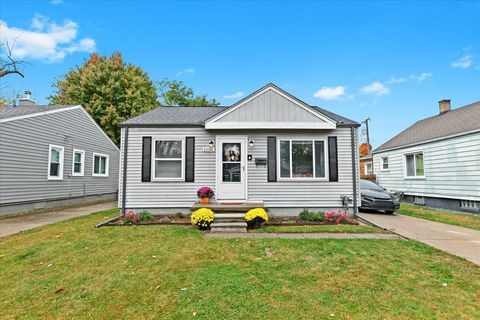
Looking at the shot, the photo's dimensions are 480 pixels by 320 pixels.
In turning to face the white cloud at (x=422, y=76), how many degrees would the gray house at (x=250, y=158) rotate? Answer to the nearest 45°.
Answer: approximately 135° to its left

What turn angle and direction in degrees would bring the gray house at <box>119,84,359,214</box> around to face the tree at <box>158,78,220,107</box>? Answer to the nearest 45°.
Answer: approximately 180°

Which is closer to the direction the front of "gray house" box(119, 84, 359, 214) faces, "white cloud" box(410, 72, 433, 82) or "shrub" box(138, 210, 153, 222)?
the shrub

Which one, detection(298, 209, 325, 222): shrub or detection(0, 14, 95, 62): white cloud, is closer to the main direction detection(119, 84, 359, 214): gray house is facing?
the shrub

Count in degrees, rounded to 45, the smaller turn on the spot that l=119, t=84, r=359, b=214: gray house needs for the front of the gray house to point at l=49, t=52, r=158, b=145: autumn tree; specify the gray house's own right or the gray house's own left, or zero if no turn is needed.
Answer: approximately 135° to the gray house's own right

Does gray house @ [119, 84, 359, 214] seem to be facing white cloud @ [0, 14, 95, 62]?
no

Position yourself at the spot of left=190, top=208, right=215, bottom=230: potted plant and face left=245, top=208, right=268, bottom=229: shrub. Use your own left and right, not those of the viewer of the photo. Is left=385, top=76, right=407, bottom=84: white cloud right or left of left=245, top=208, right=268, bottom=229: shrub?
left

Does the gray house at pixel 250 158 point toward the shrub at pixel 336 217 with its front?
no

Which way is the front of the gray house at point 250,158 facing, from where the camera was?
facing the viewer

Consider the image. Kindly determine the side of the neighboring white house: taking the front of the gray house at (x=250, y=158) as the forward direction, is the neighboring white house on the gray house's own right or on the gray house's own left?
on the gray house's own left

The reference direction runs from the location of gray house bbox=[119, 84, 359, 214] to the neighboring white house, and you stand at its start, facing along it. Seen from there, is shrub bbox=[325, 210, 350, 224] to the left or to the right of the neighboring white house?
right

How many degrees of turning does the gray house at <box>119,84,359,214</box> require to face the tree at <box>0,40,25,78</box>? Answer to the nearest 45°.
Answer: approximately 90° to its right

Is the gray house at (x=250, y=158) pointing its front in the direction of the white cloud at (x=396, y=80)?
no

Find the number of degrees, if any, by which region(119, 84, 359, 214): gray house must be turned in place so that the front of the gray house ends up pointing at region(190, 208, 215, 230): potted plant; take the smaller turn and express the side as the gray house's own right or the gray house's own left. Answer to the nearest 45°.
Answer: approximately 45° to the gray house's own right
